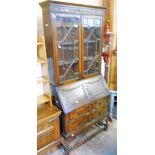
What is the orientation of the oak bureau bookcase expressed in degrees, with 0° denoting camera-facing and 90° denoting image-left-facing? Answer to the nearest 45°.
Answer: approximately 315°
